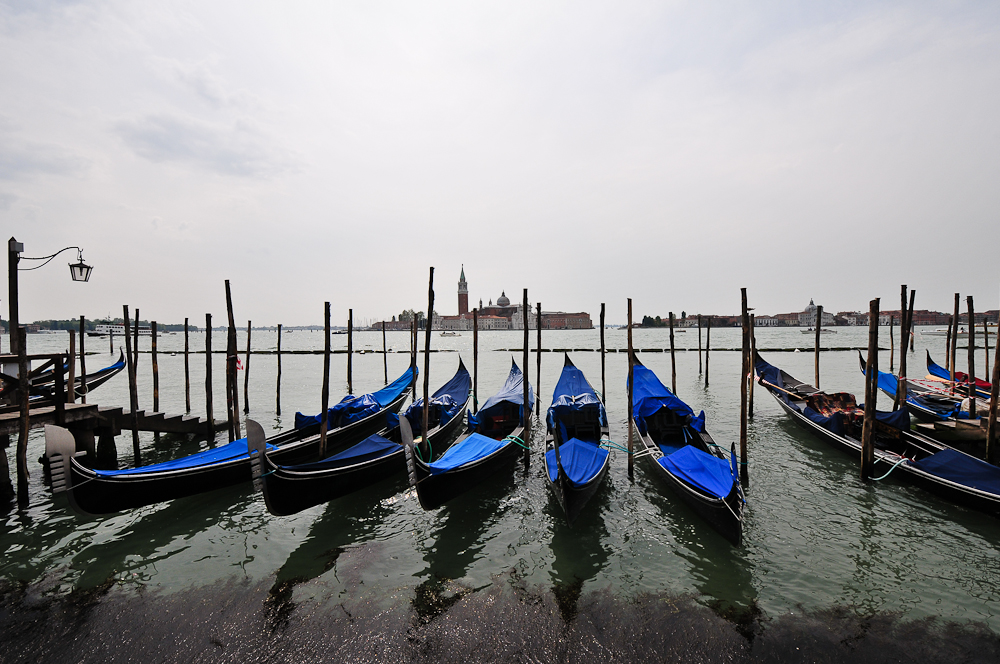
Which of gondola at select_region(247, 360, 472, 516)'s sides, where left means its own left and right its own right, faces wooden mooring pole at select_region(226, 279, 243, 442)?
right

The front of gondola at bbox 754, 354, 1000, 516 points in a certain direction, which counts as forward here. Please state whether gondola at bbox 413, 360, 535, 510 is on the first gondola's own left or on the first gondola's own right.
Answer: on the first gondola's own right

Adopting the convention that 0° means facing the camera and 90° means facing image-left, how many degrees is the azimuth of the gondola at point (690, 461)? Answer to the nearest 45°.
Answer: approximately 315°

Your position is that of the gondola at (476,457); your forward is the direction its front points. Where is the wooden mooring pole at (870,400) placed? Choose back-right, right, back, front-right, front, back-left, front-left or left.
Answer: back-left

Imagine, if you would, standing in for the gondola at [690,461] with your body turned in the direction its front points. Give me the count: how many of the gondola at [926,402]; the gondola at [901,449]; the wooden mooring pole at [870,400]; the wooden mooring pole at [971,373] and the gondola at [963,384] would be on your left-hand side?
5

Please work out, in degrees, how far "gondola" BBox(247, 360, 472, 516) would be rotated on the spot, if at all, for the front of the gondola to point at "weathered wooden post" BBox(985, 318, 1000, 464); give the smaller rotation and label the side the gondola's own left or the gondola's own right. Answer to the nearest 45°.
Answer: approximately 135° to the gondola's own left

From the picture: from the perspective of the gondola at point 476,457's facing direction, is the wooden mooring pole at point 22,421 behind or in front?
in front

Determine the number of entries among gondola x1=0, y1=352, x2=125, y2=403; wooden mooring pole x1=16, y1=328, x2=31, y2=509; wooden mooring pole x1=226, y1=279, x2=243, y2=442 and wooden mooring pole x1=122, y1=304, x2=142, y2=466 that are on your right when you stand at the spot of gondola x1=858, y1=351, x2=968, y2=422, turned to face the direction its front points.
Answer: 4

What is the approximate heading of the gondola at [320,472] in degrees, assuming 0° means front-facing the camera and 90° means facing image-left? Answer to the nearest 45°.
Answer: approximately 45°

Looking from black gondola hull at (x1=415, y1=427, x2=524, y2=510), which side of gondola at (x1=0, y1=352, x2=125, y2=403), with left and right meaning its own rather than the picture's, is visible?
left

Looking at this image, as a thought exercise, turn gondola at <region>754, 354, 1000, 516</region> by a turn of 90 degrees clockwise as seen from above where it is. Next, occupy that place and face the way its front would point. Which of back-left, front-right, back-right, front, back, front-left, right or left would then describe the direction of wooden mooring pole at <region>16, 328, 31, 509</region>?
front

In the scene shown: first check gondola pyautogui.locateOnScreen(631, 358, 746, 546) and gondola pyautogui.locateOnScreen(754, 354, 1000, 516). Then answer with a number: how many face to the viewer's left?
0

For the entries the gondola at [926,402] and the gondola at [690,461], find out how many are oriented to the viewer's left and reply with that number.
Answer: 0

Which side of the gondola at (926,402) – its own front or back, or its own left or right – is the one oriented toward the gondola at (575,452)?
right
